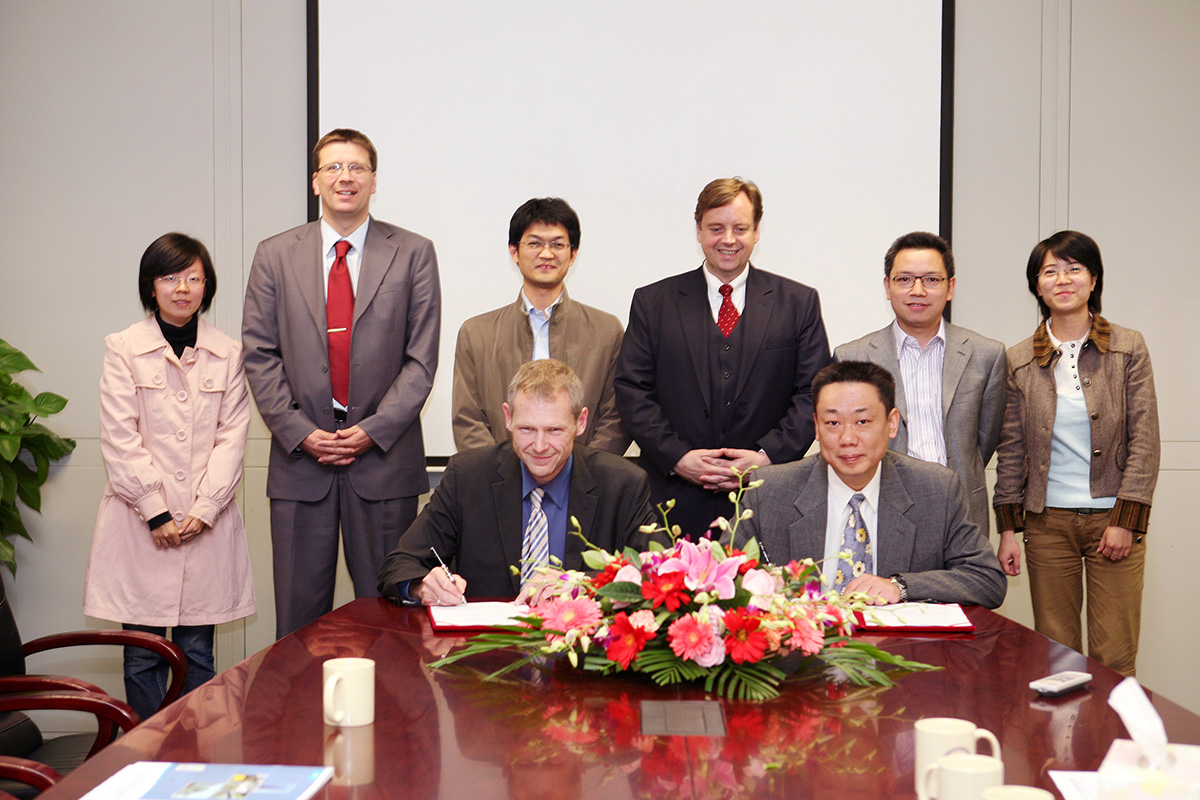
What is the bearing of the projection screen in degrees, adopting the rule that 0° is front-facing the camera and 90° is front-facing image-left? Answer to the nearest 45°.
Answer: approximately 0°

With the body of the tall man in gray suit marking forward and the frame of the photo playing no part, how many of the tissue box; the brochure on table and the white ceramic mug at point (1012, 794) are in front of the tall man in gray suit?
3

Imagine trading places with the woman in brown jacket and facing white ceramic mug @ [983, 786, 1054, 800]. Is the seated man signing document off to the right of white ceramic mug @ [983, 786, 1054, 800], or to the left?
right

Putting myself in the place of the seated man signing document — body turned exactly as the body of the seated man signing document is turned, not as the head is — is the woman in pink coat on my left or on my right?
on my right

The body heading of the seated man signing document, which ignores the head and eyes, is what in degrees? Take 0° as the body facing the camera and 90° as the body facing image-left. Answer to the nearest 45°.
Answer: approximately 0°

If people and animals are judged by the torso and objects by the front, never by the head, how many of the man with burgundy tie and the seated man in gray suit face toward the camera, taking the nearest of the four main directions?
2

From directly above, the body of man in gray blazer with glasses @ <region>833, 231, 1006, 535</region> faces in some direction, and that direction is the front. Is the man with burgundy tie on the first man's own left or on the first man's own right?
on the first man's own right
